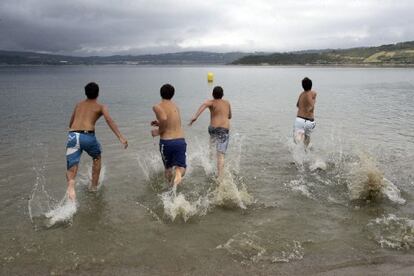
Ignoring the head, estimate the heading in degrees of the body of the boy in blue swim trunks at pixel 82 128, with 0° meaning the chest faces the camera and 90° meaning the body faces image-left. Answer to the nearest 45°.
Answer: approximately 180°

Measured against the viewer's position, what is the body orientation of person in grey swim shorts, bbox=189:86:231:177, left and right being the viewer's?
facing away from the viewer

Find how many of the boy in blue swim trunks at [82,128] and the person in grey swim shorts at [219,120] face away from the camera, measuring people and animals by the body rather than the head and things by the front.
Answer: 2

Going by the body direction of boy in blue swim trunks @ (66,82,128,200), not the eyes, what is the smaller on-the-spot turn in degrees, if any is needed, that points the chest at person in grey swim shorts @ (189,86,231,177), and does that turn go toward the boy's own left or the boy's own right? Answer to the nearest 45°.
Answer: approximately 90° to the boy's own right

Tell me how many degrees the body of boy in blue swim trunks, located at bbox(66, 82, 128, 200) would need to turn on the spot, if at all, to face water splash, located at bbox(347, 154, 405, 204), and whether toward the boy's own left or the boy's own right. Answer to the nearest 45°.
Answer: approximately 90° to the boy's own right

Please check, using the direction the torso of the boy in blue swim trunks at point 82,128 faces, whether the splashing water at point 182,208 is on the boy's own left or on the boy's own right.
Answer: on the boy's own right

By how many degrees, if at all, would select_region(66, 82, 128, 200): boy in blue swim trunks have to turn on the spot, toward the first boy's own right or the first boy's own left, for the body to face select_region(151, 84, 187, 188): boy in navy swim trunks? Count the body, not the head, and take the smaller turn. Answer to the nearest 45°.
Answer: approximately 90° to the first boy's own right

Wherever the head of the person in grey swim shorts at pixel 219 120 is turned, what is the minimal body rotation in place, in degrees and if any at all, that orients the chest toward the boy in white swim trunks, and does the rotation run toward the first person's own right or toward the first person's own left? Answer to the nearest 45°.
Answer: approximately 45° to the first person's own right

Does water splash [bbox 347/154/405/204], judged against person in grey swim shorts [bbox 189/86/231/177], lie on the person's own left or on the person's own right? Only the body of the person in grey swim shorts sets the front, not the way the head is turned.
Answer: on the person's own right
